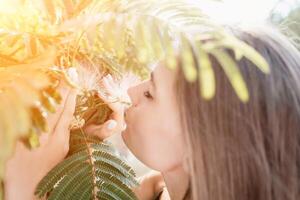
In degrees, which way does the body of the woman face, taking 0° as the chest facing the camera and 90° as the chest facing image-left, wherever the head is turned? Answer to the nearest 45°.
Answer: approximately 90°

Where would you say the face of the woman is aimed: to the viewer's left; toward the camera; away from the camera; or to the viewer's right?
to the viewer's left
